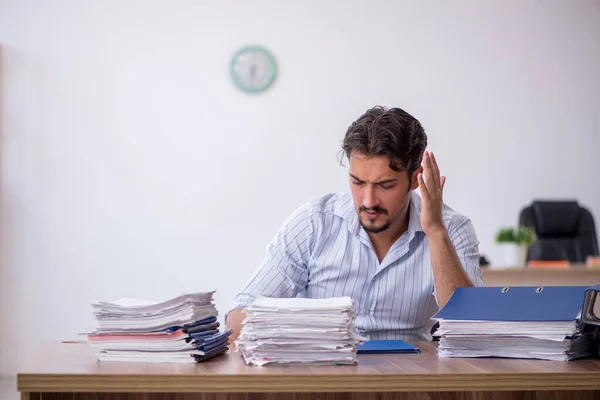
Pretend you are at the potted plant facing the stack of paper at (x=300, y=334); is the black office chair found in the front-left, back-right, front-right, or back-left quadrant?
back-left

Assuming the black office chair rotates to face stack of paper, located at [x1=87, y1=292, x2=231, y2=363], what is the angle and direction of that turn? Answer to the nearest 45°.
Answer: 0° — it already faces it

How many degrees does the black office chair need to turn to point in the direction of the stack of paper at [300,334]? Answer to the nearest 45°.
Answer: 0° — it already faces it

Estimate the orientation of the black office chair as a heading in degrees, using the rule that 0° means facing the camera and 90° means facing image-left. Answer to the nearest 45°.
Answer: approximately 0°

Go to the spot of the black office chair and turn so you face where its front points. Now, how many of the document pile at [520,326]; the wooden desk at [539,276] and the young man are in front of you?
3

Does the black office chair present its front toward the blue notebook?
yes

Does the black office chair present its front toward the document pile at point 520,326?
yes

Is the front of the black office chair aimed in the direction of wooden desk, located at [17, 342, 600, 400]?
yes

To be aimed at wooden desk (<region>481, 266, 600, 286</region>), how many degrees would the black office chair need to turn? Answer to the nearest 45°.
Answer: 0° — it already faces it
